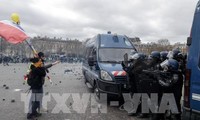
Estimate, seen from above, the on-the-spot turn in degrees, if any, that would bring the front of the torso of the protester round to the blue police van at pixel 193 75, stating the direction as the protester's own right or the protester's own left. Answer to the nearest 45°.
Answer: approximately 45° to the protester's own right

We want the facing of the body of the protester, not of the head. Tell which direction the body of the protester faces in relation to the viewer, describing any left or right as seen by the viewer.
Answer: facing to the right of the viewer

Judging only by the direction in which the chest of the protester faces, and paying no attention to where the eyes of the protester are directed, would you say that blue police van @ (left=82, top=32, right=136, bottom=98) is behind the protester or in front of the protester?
in front
